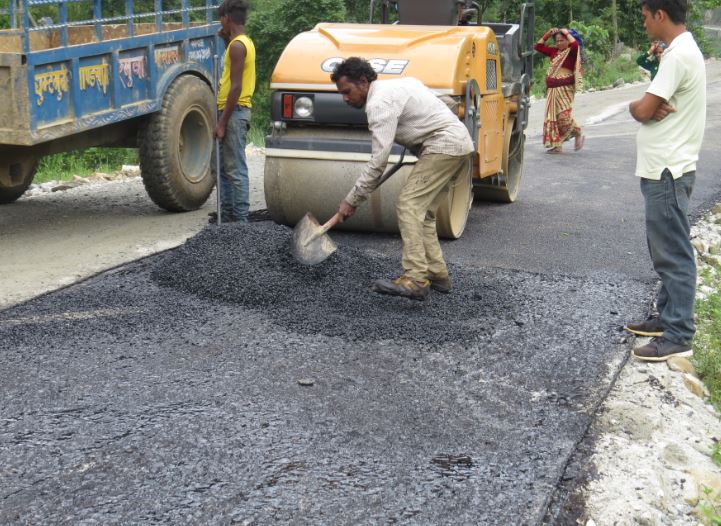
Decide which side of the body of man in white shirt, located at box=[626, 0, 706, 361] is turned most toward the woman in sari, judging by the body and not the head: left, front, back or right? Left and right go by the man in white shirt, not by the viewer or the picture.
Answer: right

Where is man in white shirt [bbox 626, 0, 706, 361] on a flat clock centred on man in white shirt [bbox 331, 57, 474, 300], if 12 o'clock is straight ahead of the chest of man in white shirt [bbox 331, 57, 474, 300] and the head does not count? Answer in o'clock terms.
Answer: man in white shirt [bbox 626, 0, 706, 361] is roughly at 7 o'clock from man in white shirt [bbox 331, 57, 474, 300].

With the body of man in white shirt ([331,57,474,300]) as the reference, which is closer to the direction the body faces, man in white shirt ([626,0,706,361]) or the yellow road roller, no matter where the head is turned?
the yellow road roller

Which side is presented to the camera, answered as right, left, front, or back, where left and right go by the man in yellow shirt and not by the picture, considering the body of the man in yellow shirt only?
left

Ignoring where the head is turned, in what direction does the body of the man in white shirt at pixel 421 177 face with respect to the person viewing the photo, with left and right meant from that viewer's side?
facing to the left of the viewer

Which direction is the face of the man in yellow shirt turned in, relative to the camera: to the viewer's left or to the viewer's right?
to the viewer's left

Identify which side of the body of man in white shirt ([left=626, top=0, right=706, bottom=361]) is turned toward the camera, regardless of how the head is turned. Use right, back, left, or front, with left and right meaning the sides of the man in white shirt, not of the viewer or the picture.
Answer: left

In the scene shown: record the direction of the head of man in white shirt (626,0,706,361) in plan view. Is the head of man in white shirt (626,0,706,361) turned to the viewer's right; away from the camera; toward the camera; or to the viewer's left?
to the viewer's left

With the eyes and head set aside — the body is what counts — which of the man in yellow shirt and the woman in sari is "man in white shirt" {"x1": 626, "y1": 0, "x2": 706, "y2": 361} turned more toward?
the man in yellow shirt

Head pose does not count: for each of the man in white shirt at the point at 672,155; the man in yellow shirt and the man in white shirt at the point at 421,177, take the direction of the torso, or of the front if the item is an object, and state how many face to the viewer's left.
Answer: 3

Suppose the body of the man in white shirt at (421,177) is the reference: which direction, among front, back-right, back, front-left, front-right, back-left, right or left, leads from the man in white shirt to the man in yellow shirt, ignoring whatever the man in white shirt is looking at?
front-right

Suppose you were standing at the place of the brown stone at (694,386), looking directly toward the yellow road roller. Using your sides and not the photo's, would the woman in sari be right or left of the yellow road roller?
right
